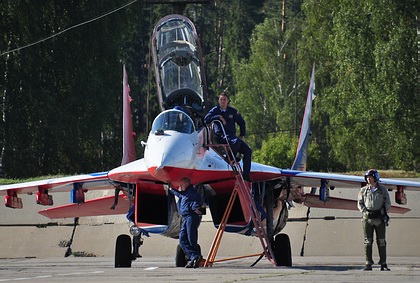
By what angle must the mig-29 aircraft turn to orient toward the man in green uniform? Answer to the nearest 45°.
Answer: approximately 90° to its left

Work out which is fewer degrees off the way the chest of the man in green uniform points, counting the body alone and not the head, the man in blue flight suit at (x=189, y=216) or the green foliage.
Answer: the man in blue flight suit

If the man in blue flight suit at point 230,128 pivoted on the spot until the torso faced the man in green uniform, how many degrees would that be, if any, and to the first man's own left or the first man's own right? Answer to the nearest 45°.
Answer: approximately 90° to the first man's own left

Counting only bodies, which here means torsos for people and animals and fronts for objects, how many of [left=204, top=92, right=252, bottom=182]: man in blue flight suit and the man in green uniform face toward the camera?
2

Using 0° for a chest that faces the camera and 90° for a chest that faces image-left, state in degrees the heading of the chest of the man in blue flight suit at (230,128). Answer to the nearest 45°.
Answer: approximately 0°

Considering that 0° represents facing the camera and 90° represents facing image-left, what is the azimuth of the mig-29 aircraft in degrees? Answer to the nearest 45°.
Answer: approximately 0°

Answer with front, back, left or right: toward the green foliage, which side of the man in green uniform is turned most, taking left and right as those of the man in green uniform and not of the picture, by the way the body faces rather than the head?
back

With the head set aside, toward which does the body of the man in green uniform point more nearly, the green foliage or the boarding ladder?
the boarding ladder

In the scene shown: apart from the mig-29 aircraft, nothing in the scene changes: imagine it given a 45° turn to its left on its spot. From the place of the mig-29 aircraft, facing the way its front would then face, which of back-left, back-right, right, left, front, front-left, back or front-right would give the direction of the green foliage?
back-left

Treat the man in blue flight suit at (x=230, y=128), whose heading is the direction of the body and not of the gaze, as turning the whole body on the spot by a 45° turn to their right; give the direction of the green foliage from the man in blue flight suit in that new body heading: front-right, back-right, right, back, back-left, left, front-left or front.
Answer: back-right

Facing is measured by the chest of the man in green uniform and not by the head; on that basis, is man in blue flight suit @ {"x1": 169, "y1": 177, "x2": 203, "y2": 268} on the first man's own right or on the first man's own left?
on the first man's own right
